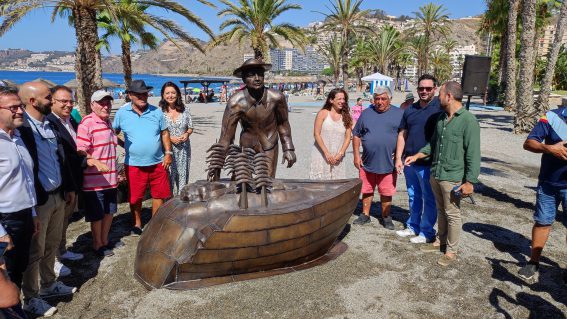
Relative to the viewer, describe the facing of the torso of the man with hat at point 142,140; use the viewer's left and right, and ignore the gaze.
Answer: facing the viewer

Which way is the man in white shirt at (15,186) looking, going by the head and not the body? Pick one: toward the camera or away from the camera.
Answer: toward the camera

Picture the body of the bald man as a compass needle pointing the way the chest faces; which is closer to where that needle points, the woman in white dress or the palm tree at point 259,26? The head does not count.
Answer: the woman in white dress

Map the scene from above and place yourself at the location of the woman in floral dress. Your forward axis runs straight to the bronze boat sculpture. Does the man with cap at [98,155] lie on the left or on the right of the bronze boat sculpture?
right

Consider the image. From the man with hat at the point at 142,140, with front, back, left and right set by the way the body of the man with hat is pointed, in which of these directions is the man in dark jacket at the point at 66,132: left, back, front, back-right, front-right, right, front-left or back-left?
front-right

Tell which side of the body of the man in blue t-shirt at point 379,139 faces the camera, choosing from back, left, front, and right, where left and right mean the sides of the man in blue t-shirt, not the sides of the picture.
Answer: front

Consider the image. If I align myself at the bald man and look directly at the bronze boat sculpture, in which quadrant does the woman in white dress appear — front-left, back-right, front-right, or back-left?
front-left

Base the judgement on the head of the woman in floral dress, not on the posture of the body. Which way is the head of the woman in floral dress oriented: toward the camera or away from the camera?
toward the camera

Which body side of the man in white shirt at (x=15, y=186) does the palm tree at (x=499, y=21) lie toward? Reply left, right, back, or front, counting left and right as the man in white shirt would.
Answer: left

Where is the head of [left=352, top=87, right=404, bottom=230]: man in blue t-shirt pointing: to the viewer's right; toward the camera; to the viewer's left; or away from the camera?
toward the camera

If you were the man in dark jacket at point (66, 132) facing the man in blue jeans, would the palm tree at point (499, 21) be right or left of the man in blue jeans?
left

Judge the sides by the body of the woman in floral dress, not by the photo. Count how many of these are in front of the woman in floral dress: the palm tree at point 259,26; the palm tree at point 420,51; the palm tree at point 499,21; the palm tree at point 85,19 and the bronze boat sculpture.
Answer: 1

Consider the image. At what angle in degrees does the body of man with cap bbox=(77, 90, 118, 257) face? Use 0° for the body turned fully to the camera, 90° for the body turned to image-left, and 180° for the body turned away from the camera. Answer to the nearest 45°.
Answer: approximately 315°

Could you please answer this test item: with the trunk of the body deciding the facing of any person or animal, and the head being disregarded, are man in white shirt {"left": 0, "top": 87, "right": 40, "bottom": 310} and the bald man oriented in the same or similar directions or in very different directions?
same or similar directions

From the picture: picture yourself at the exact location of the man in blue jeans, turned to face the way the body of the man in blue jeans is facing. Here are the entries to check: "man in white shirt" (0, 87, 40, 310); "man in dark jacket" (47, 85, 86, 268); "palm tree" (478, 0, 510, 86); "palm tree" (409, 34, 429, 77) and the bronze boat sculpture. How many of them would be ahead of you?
3
